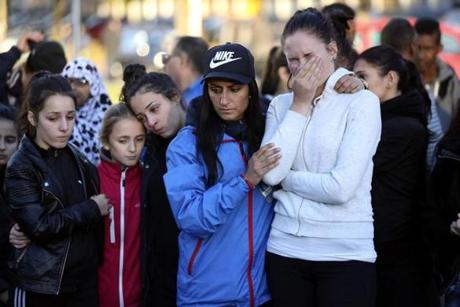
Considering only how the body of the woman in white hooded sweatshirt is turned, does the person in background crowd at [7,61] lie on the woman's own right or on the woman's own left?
on the woman's own right

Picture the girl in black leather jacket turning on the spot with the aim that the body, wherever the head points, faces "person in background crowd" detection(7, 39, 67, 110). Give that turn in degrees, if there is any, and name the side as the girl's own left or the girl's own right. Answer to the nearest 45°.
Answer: approximately 135° to the girl's own left

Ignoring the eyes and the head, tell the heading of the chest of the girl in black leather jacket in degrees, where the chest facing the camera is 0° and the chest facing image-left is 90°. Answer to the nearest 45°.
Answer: approximately 315°

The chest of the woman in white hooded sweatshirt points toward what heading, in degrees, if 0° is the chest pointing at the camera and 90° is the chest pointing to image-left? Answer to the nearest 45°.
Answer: approximately 45°

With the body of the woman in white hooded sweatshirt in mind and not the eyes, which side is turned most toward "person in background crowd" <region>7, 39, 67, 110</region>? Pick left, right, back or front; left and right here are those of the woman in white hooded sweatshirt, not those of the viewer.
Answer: right
